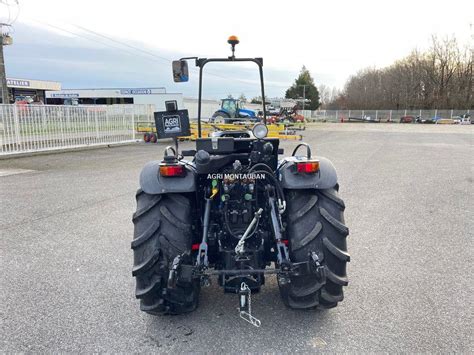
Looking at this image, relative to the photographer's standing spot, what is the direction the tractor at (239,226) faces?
facing away from the viewer

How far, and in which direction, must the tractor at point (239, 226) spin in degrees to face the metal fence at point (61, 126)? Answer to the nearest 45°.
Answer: approximately 45° to its left

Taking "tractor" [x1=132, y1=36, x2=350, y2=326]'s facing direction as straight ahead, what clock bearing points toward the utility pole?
The utility pole is roughly at 11 o'clock from the tractor.
